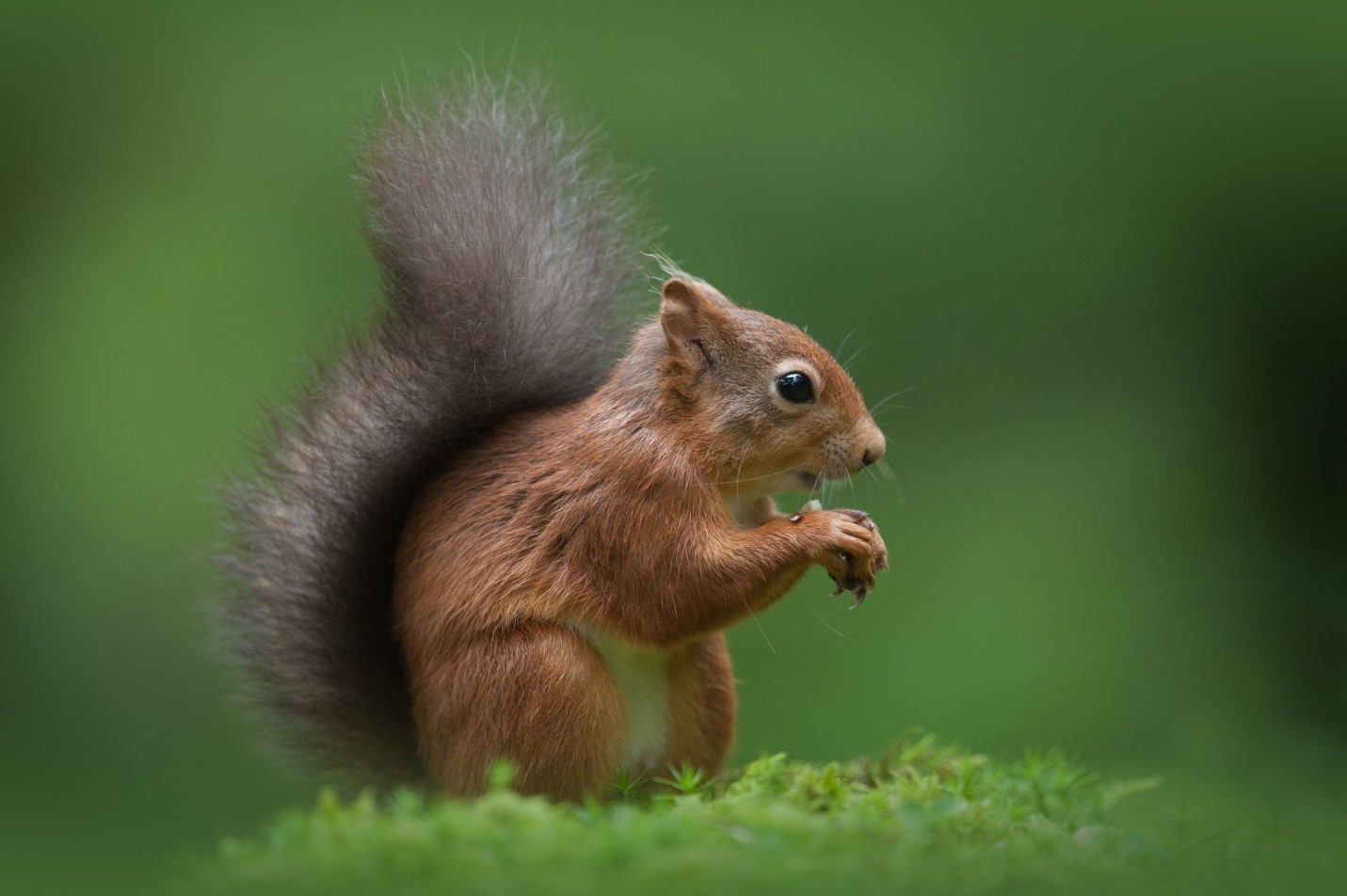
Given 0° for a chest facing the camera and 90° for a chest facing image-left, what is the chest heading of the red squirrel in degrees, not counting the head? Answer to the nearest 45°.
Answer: approximately 270°
